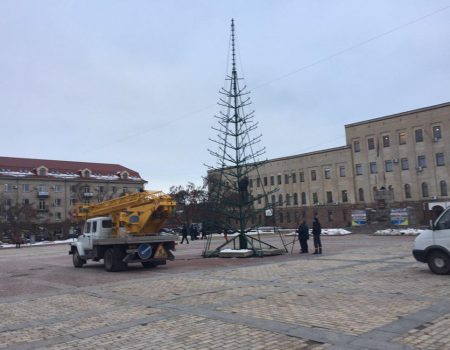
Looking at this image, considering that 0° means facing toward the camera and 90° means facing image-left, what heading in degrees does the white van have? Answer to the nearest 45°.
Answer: approximately 90°

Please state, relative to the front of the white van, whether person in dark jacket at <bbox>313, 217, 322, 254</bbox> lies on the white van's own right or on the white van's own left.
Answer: on the white van's own right
